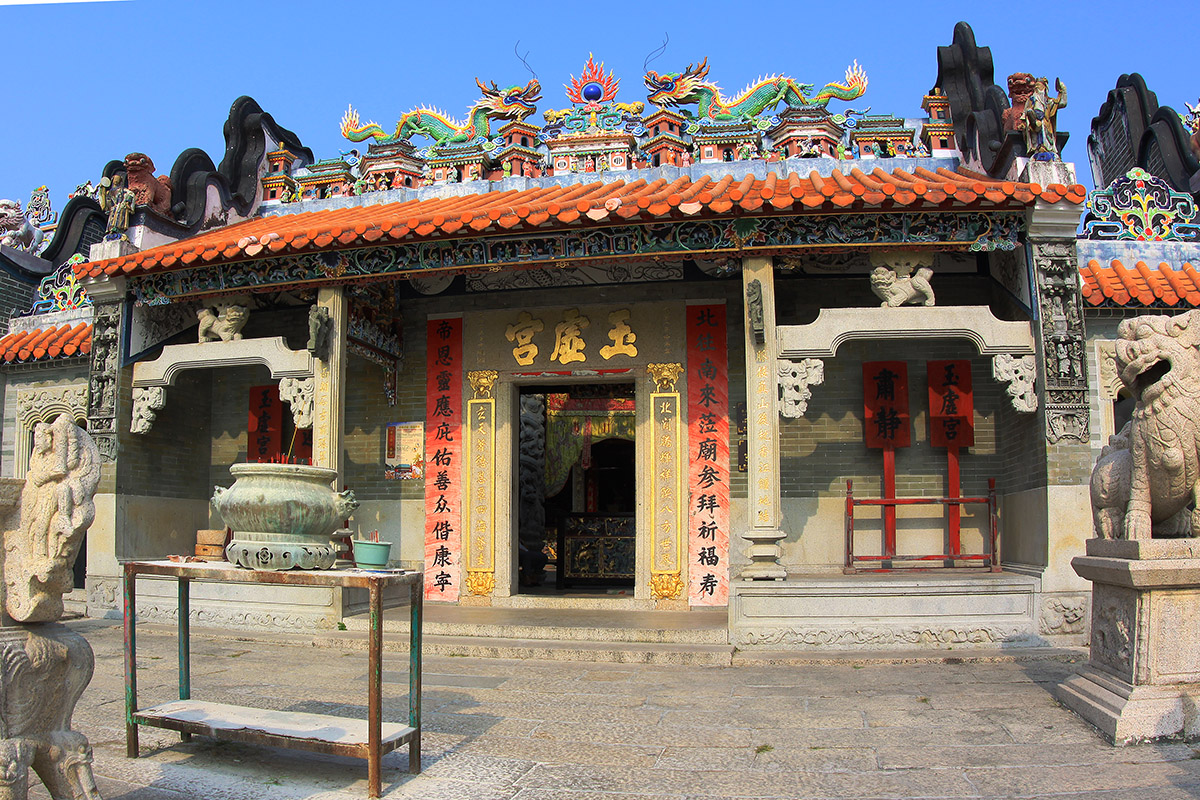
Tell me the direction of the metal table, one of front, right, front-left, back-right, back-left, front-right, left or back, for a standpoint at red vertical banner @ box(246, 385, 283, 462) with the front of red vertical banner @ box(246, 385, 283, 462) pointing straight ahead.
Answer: front

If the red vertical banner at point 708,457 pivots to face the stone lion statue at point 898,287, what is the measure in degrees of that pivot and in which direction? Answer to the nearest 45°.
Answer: approximately 45° to its left

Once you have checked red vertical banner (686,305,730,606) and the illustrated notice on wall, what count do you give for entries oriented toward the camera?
2

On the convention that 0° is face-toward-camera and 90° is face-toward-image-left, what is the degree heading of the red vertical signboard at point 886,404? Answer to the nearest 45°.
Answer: approximately 0°

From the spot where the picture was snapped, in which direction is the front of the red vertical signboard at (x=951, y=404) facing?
facing the viewer

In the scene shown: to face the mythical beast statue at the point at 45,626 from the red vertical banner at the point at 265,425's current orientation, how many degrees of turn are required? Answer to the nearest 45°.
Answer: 0° — it already faces it

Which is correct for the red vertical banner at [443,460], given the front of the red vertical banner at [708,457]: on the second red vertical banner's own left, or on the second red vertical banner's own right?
on the second red vertical banner's own right

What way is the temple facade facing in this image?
toward the camera

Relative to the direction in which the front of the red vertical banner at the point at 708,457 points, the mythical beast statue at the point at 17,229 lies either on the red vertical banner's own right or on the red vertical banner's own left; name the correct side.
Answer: on the red vertical banner's own right

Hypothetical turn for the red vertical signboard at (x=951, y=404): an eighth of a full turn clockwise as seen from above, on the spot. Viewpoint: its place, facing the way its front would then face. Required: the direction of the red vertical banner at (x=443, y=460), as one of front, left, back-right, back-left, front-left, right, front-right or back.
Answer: front-right
